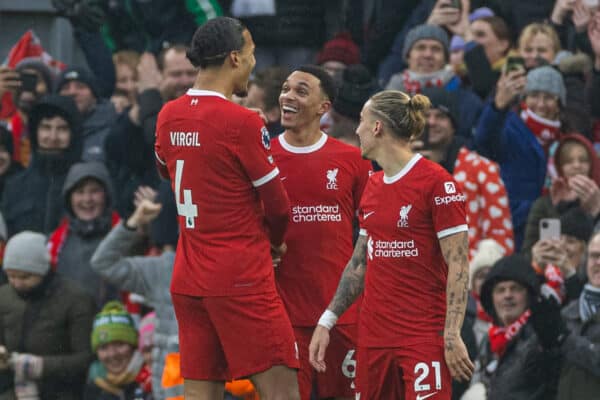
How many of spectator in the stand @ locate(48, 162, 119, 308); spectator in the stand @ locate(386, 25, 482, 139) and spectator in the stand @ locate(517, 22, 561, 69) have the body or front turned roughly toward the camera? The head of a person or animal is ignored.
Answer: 3

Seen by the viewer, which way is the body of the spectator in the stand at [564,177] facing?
toward the camera

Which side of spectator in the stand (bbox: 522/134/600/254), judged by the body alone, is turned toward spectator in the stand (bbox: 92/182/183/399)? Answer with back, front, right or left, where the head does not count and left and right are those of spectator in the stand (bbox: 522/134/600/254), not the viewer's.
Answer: right

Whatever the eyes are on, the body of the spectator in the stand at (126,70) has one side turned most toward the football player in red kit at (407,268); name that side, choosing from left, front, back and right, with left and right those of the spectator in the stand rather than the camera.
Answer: front

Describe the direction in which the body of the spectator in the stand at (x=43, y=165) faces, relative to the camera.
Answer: toward the camera

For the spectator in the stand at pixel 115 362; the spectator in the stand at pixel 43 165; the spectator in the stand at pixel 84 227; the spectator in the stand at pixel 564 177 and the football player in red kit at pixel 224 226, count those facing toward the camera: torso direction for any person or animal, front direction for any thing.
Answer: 4

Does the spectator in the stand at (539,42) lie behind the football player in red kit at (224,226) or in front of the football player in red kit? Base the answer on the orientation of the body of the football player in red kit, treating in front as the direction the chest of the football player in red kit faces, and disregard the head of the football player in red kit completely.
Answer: in front

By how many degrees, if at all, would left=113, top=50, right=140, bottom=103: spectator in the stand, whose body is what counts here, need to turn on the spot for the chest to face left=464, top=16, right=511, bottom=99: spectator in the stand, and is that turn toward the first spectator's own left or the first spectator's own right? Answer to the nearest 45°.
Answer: approximately 45° to the first spectator's own left

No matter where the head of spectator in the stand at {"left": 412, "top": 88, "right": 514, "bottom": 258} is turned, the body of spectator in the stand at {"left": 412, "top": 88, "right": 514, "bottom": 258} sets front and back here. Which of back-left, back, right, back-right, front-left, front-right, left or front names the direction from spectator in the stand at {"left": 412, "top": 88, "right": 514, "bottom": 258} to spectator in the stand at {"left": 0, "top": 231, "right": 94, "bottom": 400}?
front-right

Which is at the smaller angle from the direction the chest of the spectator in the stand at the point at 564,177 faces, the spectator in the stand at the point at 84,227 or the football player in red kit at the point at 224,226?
the football player in red kit
